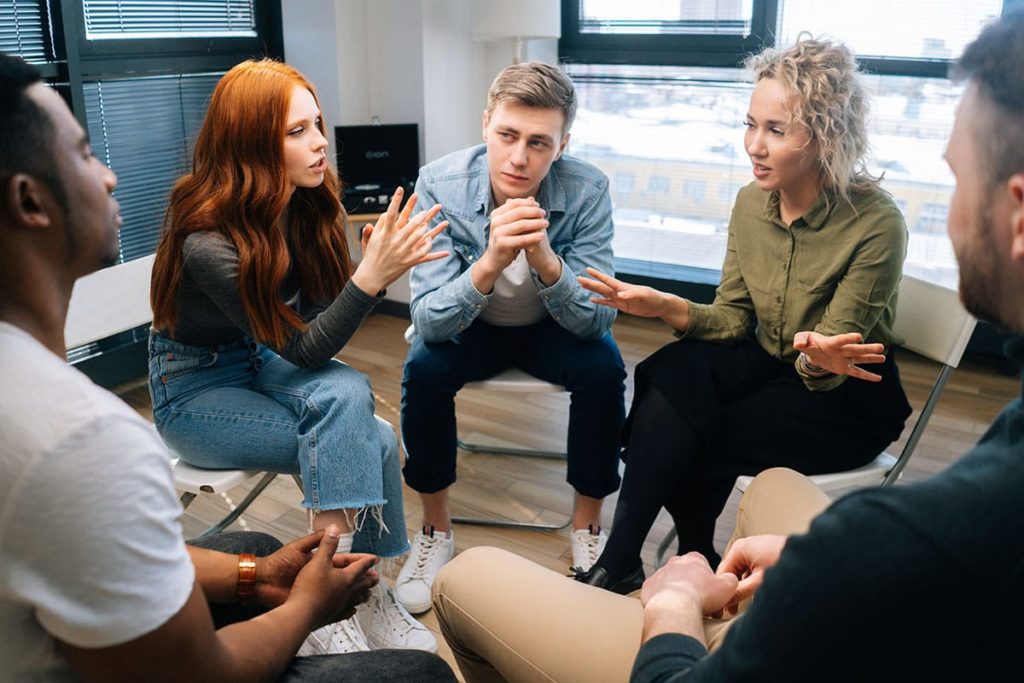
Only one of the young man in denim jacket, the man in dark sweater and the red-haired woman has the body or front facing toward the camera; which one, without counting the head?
the young man in denim jacket

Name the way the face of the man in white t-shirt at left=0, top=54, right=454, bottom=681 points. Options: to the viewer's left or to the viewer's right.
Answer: to the viewer's right

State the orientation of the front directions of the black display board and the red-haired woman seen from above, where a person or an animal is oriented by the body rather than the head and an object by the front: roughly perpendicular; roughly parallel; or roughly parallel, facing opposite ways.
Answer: roughly perpendicular

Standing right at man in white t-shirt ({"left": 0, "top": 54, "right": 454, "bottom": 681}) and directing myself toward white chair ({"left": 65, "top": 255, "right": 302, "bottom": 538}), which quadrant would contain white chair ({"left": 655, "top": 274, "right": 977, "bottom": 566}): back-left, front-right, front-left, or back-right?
front-right

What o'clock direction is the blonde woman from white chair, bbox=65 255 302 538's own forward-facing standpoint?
The blonde woman is roughly at 12 o'clock from the white chair.

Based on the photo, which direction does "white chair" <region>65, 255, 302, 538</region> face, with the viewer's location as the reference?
facing the viewer and to the right of the viewer

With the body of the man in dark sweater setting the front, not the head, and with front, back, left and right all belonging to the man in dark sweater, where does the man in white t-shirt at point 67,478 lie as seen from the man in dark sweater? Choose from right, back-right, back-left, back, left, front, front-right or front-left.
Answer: front-left

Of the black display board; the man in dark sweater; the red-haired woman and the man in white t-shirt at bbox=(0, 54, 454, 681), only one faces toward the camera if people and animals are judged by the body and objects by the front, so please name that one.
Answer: the black display board

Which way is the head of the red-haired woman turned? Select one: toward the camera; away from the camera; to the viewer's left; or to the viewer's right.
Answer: to the viewer's right

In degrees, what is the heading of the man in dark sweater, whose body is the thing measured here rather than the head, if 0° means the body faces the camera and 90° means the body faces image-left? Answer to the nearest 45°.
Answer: approximately 135°

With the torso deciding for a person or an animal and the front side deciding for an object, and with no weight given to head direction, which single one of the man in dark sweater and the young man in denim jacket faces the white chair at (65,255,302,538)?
the man in dark sweater

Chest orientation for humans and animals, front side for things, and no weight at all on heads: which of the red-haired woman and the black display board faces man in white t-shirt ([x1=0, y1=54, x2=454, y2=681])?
the black display board

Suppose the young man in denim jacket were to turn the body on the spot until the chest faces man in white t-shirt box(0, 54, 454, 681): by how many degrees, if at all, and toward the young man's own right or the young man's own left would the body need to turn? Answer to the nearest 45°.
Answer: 0° — they already face them

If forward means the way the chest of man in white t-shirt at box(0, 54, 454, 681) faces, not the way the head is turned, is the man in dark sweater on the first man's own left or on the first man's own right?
on the first man's own right

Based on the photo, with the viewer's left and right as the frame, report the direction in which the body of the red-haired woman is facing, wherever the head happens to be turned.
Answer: facing to the right of the viewer

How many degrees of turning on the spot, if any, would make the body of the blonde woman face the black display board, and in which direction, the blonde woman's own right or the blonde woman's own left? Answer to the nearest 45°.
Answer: approximately 90° to the blonde woman's own right

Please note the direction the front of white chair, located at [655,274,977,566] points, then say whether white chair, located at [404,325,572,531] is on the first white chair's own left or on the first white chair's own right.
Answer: on the first white chair's own right

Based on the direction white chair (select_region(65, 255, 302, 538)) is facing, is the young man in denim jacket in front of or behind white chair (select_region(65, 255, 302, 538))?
in front
